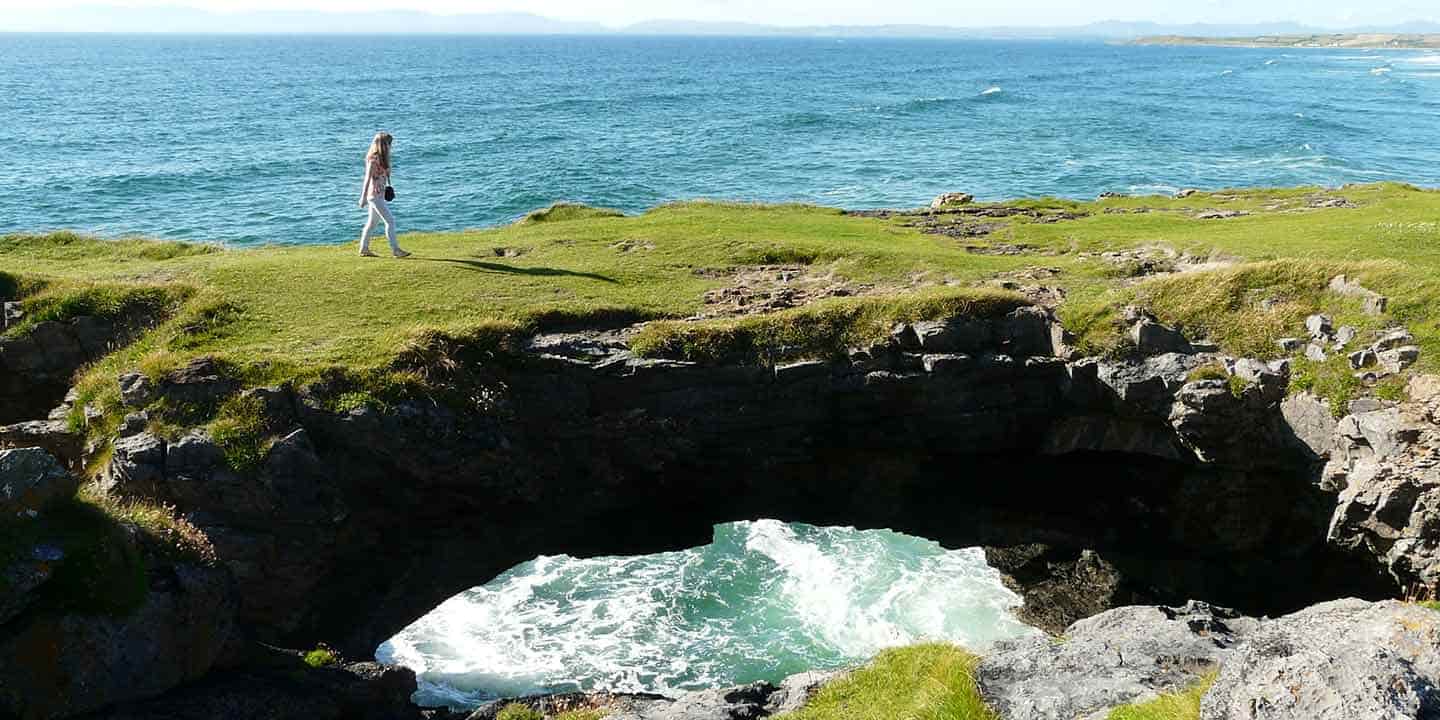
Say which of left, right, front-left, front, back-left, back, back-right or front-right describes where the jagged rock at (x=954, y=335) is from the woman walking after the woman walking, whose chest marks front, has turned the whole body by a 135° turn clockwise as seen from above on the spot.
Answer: left

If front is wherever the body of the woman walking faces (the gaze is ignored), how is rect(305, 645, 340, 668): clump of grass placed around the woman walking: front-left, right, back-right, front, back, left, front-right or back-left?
right

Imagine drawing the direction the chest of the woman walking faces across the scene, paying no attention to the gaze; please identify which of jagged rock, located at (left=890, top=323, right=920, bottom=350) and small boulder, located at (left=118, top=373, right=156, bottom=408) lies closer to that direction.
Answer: the jagged rock

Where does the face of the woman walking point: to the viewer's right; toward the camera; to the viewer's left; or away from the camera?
to the viewer's right

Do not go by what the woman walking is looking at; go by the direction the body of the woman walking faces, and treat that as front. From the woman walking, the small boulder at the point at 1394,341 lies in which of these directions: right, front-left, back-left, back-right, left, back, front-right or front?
front-right

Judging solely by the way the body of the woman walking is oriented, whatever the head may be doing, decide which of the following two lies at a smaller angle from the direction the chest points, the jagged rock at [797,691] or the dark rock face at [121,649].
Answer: the jagged rock

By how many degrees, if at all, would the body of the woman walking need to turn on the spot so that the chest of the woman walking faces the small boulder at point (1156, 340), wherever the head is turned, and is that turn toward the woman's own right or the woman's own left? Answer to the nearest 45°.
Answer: approximately 45° to the woman's own right

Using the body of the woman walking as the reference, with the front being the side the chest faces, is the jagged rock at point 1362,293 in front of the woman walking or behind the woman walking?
in front

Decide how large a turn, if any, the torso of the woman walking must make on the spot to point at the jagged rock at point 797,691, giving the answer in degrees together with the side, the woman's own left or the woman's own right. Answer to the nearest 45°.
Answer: approximately 90° to the woman's own right

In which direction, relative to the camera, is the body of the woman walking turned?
to the viewer's right

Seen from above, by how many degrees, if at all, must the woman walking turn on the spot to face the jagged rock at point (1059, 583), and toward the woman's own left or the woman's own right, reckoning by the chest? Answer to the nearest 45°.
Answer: approximately 45° to the woman's own right

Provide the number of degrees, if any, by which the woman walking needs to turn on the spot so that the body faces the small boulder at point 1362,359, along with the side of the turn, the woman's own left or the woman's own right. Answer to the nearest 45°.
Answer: approximately 45° to the woman's own right
